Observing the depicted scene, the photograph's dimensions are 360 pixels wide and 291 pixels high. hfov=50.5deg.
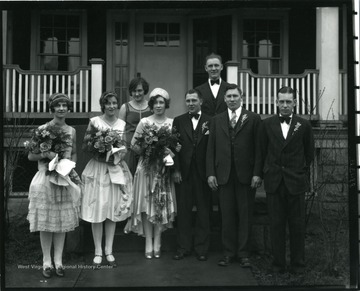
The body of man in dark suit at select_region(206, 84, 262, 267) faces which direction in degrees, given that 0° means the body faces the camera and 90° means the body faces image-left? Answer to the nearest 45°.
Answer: approximately 0°

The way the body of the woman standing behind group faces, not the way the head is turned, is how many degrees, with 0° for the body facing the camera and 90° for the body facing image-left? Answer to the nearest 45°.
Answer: approximately 0°

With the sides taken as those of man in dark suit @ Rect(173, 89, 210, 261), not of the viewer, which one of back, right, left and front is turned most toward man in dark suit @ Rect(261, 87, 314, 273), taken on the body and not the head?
left

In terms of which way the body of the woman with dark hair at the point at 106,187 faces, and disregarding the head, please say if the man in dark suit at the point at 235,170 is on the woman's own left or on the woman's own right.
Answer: on the woman's own left

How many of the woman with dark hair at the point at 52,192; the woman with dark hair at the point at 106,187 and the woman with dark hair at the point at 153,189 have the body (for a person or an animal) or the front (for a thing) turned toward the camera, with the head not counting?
3

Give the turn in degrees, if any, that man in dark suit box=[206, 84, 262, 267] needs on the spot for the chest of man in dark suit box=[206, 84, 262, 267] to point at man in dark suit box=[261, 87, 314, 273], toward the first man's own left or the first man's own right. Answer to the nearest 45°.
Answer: approximately 90° to the first man's own left
